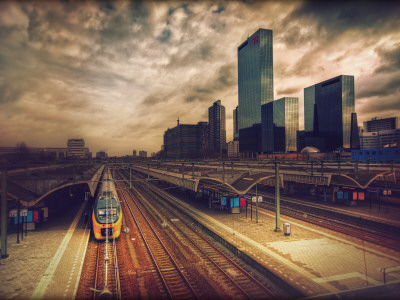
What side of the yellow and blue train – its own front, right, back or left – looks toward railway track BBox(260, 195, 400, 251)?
left

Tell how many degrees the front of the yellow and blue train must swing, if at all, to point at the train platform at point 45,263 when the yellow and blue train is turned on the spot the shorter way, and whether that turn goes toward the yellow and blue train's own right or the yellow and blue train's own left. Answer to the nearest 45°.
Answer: approximately 45° to the yellow and blue train's own right

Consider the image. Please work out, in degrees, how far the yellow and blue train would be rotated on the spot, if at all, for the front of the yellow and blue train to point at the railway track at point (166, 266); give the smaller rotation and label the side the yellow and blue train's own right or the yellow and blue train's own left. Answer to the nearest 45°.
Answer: approximately 45° to the yellow and blue train's own left

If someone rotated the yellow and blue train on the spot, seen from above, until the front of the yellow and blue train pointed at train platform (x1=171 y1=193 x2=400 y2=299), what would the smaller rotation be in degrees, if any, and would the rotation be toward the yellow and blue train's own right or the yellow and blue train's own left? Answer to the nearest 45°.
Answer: approximately 45° to the yellow and blue train's own left

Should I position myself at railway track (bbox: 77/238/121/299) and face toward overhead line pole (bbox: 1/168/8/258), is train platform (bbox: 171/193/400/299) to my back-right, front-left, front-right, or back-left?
back-right

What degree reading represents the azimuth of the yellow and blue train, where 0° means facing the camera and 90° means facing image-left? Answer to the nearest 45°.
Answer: approximately 0°
